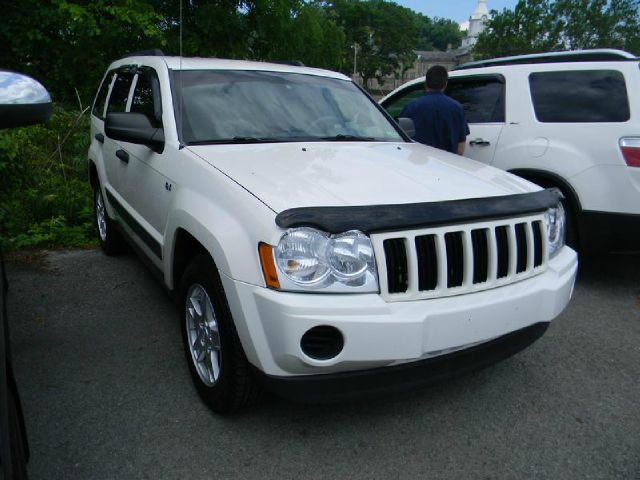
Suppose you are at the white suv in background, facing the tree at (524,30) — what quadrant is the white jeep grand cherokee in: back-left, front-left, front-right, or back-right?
back-left

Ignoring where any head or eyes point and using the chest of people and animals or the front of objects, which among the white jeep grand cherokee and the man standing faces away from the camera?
the man standing

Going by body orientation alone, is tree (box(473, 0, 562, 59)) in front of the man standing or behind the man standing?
in front

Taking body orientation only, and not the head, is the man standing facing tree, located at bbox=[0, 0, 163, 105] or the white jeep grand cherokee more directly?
the tree

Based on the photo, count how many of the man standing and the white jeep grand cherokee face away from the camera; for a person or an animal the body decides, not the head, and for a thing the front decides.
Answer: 1

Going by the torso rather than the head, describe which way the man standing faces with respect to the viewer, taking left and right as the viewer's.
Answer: facing away from the viewer

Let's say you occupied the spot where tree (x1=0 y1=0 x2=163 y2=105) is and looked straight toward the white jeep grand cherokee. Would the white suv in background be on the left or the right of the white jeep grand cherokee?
left

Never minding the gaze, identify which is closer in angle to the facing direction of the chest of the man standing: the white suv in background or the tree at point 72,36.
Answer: the tree

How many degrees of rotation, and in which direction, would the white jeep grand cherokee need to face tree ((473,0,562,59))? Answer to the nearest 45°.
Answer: approximately 135° to its left

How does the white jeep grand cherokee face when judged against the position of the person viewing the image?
facing the viewer and to the right of the viewer

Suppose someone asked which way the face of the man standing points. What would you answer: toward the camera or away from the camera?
away from the camera

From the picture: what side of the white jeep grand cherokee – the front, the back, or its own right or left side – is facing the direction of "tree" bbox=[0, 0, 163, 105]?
back

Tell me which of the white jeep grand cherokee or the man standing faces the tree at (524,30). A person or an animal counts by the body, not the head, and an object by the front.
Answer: the man standing
